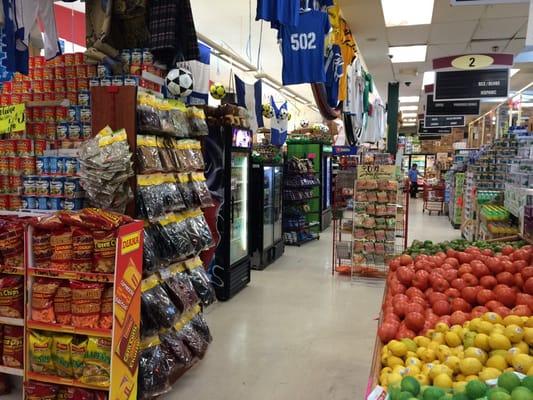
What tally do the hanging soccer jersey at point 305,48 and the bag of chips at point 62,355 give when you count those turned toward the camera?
1

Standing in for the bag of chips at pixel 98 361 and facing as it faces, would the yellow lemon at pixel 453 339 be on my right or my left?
on my left

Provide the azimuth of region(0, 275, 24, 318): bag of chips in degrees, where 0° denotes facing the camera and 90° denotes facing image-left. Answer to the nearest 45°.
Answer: approximately 0°

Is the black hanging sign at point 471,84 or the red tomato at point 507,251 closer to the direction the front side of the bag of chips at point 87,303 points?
the red tomato

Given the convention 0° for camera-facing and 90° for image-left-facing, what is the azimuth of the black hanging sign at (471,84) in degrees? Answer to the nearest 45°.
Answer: approximately 0°

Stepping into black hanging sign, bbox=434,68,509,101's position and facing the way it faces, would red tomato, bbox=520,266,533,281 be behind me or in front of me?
in front

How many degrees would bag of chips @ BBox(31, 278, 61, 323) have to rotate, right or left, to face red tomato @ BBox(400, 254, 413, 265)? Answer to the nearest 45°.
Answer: approximately 90° to its left

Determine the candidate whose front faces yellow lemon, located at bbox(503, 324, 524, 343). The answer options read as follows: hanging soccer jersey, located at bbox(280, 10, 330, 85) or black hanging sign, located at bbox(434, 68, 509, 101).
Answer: the black hanging sign

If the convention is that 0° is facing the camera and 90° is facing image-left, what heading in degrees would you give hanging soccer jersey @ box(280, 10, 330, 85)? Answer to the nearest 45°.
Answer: approximately 180°

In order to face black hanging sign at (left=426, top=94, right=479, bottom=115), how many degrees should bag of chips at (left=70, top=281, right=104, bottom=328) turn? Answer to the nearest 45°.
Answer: approximately 135° to its left

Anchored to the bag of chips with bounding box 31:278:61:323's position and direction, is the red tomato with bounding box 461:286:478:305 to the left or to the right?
on its left

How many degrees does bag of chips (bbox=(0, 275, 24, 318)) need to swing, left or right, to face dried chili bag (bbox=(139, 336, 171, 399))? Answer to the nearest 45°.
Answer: approximately 90° to its left
